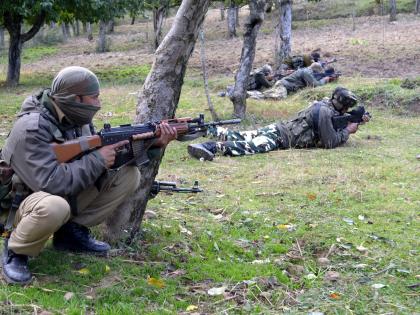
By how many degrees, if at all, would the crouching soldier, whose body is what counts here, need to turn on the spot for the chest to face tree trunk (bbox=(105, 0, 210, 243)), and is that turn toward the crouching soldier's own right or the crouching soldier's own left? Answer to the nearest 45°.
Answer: approximately 45° to the crouching soldier's own left

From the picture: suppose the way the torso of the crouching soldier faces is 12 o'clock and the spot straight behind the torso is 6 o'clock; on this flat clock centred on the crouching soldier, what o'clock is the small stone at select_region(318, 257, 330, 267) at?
The small stone is roughly at 12 o'clock from the crouching soldier.

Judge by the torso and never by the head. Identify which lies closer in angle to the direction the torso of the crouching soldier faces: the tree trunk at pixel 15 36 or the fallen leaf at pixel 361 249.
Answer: the fallen leaf

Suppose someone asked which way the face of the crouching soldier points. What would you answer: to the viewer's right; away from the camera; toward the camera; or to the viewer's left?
to the viewer's right

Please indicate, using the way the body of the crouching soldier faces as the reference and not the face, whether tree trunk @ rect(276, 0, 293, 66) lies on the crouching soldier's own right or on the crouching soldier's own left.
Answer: on the crouching soldier's own left

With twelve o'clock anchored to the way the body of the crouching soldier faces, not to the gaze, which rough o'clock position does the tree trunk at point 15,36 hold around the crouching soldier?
The tree trunk is roughly at 9 o'clock from the crouching soldier.

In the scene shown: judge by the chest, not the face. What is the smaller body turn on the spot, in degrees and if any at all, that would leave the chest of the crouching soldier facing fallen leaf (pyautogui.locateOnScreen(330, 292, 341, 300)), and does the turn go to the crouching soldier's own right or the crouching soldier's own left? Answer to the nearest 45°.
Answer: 0° — they already face it

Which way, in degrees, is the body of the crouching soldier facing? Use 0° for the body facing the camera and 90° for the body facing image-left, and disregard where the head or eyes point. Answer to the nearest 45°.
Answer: approximately 270°
